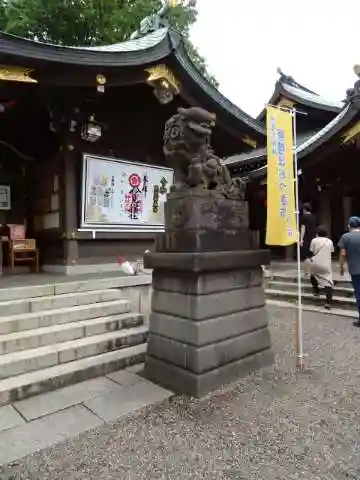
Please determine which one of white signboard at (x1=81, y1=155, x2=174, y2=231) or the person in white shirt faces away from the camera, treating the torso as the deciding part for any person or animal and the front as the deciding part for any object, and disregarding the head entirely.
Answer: the person in white shirt

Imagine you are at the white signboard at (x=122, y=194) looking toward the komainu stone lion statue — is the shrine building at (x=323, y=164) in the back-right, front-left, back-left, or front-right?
back-left

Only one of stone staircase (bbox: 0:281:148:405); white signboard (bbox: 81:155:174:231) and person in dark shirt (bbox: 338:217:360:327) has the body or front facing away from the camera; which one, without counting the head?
the person in dark shirt

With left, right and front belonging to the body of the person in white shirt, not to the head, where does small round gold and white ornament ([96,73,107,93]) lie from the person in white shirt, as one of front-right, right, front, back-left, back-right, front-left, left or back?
back-left

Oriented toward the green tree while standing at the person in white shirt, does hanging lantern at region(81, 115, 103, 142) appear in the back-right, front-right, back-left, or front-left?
front-left

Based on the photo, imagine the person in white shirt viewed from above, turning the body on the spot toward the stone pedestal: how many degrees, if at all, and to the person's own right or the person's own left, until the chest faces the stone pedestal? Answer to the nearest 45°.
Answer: approximately 180°

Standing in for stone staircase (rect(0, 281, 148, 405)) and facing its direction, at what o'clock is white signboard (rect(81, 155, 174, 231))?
The white signboard is roughly at 8 o'clock from the stone staircase.

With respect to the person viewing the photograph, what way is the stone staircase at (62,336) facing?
facing the viewer and to the right of the viewer

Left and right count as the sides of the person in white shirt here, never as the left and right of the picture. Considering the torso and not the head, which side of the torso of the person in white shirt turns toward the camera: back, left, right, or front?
back

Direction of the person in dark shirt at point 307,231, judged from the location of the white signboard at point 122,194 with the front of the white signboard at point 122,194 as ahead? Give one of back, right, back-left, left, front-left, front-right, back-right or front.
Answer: front-left

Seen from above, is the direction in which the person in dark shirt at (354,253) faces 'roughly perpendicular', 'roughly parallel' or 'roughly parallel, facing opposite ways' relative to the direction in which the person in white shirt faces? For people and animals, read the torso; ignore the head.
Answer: roughly parallel

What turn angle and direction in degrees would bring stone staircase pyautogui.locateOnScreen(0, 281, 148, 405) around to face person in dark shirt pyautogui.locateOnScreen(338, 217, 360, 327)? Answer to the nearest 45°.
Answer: approximately 45° to its left
